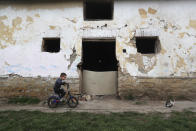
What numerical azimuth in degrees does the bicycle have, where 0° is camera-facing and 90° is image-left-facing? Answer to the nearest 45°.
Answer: approximately 270°
